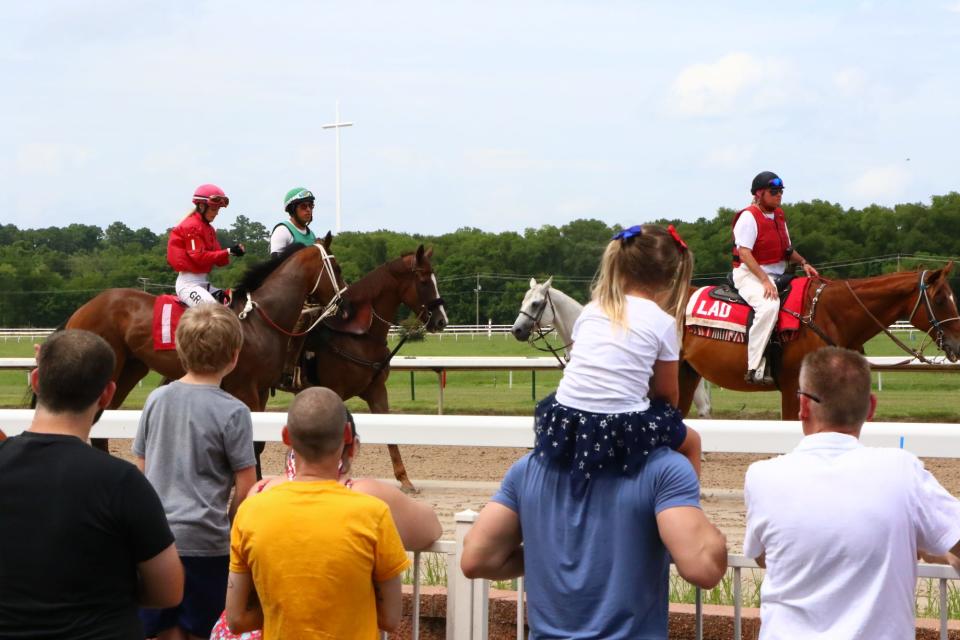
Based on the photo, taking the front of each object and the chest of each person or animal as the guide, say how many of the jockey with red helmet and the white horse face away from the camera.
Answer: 0

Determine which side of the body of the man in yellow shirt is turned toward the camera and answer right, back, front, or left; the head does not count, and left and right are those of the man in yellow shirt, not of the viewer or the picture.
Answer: back

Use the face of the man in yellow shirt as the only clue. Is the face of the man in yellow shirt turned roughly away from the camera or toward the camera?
away from the camera

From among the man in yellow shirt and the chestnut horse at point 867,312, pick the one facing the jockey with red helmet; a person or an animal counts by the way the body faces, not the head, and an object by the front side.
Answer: the man in yellow shirt

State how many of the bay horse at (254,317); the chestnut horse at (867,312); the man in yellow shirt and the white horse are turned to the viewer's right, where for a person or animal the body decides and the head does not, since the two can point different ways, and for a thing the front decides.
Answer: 2

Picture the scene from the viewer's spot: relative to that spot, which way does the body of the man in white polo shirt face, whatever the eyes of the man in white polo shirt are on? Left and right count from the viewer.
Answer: facing away from the viewer

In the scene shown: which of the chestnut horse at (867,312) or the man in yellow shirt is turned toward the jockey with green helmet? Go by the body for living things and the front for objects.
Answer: the man in yellow shirt

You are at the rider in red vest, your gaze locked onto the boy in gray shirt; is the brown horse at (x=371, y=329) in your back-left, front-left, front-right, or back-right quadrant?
front-right

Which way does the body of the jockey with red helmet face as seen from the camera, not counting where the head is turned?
to the viewer's right

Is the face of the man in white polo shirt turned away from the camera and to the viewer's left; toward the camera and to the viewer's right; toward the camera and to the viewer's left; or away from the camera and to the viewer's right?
away from the camera and to the viewer's left

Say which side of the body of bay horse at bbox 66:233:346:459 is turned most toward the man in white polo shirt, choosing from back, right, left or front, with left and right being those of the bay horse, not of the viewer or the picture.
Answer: right

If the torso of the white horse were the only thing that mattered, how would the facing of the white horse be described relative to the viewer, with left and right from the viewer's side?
facing to the left of the viewer

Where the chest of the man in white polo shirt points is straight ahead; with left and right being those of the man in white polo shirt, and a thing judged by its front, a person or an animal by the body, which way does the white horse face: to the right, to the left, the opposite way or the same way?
to the left

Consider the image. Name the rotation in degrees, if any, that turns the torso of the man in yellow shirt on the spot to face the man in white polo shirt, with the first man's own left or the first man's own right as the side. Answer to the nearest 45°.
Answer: approximately 90° to the first man's own right

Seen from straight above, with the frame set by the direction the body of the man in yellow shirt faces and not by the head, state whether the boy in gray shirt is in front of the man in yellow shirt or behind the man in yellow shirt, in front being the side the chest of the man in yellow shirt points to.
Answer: in front

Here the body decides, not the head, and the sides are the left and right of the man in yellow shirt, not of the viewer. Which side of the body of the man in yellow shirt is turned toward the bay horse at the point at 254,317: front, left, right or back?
front

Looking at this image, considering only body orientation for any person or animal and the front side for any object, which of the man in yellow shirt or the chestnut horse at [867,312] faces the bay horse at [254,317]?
the man in yellow shirt

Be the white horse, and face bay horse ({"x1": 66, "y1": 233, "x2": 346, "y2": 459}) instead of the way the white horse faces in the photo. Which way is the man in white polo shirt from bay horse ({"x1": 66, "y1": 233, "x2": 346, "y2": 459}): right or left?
left

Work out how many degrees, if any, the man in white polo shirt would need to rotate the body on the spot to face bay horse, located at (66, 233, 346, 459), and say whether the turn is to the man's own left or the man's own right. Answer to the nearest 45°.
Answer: approximately 45° to the man's own left

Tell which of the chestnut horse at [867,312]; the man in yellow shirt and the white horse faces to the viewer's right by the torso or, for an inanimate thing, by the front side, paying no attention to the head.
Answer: the chestnut horse

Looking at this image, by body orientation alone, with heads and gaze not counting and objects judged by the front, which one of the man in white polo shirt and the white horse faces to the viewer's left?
the white horse

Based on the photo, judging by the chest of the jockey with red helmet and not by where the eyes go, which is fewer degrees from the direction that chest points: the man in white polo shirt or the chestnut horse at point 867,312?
the chestnut horse

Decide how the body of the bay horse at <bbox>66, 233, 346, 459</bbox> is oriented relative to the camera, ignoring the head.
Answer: to the viewer's right
